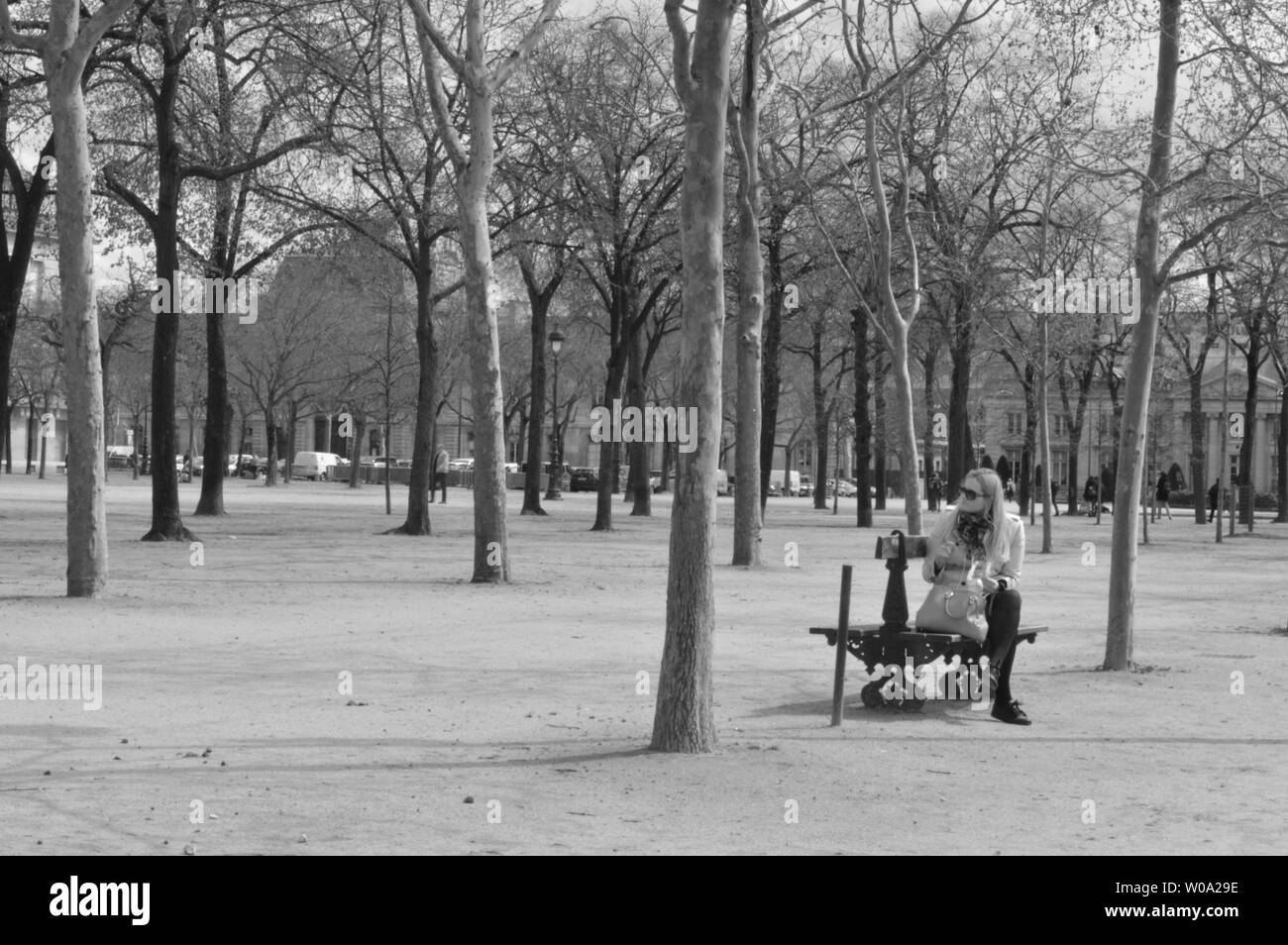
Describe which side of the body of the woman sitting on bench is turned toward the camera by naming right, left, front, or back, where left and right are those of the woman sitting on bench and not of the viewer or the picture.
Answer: front

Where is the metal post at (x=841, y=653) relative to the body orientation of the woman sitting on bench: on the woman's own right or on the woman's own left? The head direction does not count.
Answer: on the woman's own right

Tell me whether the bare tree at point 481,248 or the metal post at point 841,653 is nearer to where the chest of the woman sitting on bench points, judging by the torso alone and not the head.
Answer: the metal post

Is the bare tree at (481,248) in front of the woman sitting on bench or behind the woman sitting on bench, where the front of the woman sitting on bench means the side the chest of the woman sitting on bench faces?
behind
